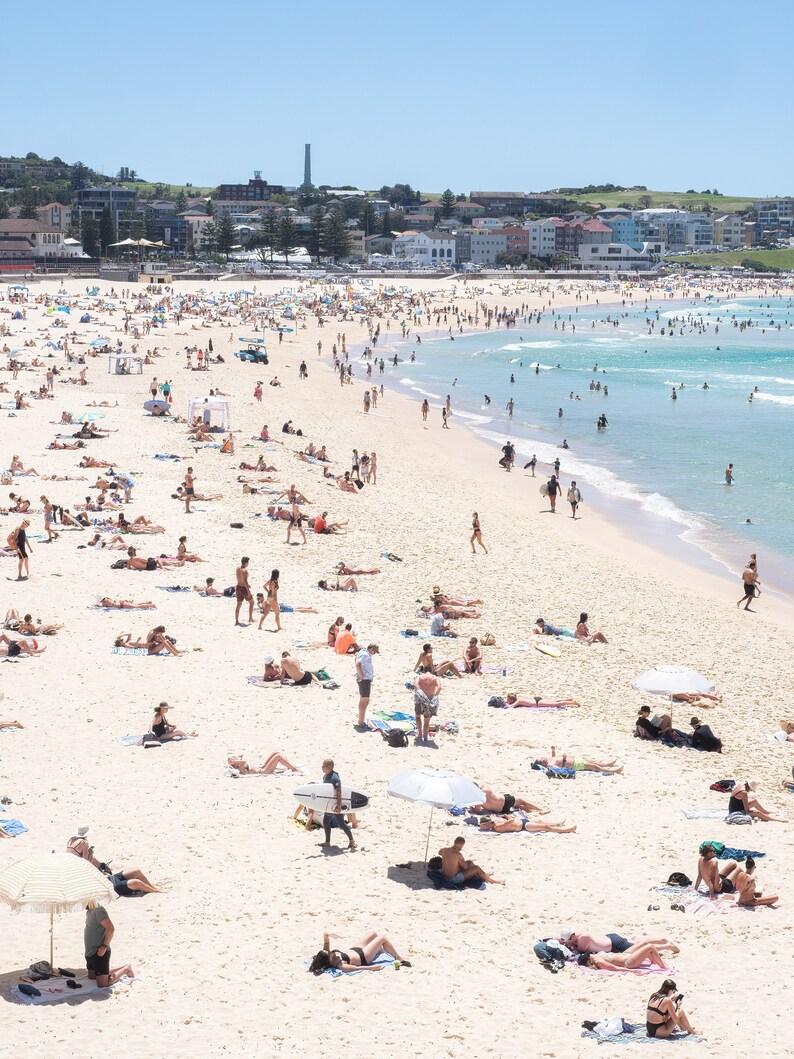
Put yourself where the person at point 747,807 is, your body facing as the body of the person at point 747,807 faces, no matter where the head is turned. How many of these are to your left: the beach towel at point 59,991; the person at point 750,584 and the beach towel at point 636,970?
1

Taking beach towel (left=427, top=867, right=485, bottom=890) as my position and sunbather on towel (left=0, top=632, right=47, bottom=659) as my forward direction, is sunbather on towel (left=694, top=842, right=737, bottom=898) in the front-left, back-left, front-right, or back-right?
back-right

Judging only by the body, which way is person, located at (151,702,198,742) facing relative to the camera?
to the viewer's right

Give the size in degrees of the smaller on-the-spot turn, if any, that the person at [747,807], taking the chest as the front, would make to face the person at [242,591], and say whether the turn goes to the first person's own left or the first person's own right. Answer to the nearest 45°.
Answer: approximately 135° to the first person's own left

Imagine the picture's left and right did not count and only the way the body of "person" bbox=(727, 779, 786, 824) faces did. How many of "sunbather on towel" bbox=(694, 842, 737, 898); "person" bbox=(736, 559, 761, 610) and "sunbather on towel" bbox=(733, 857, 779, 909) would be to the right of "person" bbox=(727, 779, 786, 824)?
2

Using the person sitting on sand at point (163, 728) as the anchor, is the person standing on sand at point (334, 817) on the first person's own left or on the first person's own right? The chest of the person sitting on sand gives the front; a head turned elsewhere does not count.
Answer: on the first person's own right

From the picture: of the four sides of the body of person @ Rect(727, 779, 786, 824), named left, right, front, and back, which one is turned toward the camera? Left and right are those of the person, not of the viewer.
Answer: right

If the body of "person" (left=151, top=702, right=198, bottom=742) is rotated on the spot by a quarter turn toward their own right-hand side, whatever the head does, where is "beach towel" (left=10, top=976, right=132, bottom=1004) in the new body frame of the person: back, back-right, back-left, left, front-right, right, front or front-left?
front

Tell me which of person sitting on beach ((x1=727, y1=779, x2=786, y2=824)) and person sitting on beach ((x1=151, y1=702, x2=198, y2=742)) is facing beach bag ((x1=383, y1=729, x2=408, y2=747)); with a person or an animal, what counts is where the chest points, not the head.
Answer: person sitting on beach ((x1=151, y1=702, x2=198, y2=742))

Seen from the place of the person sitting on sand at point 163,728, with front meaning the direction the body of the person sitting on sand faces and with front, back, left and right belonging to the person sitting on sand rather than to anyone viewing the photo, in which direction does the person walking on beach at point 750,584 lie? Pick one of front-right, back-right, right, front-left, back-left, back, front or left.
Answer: front-left

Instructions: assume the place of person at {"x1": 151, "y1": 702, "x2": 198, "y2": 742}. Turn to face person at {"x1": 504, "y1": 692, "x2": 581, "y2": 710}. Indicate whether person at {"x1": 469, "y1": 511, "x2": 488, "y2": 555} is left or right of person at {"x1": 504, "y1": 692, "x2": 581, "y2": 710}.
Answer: left
